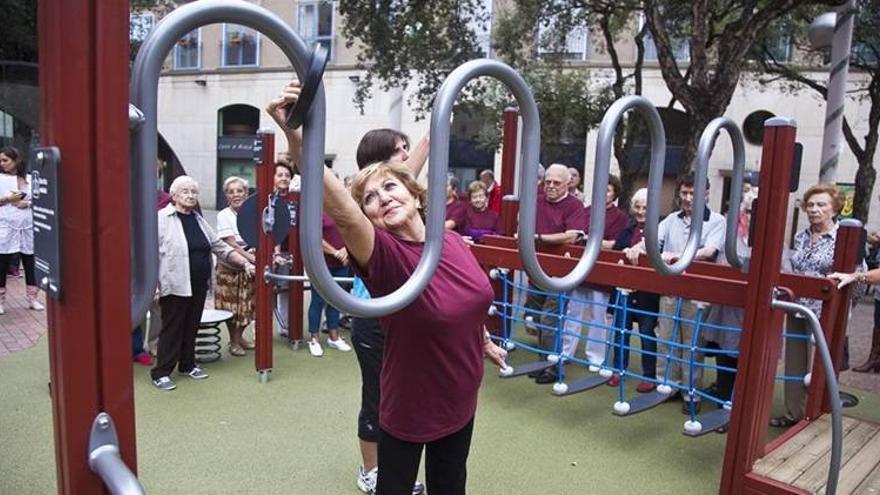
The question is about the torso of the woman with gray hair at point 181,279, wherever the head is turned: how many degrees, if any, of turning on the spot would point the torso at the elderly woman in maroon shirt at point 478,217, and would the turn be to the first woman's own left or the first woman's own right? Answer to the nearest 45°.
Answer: approximately 90° to the first woman's own left

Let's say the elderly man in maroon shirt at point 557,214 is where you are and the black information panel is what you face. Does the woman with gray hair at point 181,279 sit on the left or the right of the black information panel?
right

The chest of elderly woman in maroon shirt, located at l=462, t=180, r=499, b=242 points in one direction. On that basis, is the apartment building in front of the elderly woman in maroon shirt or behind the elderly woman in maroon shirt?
behind

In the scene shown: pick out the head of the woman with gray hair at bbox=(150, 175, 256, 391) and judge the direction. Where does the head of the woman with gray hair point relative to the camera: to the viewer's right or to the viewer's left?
to the viewer's right

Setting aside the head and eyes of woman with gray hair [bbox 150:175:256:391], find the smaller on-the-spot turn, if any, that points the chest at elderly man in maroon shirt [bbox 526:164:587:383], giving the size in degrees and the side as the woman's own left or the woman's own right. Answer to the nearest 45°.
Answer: approximately 45° to the woman's own left

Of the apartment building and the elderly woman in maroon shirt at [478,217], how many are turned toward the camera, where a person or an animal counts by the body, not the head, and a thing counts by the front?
2

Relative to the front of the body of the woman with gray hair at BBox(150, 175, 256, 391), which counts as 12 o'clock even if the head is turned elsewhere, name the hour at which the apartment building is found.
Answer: The apartment building is roughly at 8 o'clock from the woman with gray hair.

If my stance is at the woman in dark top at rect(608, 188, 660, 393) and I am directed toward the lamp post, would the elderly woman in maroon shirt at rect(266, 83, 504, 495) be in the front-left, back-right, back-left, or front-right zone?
back-right

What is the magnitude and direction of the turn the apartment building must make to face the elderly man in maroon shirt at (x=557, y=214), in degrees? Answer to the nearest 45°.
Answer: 0° — it already faces them

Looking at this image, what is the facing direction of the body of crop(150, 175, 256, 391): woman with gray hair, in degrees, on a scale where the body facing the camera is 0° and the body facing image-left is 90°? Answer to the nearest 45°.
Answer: approximately 315°

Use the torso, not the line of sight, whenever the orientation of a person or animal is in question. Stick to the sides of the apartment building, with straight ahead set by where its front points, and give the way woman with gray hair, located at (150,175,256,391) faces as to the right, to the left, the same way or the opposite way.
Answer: to the left
